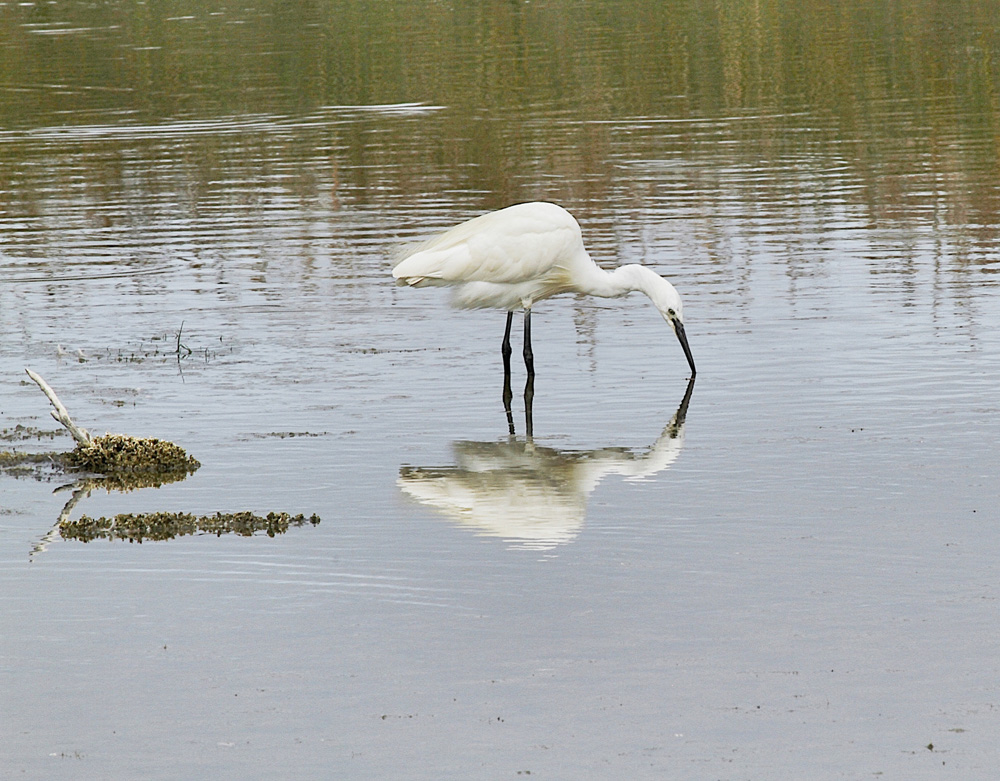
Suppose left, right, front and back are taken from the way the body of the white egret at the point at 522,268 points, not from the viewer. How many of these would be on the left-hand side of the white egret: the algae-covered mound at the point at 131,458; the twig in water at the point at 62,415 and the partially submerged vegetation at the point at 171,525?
0

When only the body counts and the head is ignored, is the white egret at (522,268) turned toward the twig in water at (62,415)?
no

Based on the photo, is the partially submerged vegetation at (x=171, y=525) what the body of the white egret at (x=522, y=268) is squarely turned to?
no

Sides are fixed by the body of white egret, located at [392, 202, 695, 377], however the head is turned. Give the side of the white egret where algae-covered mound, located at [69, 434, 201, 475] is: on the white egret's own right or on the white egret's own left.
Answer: on the white egret's own right

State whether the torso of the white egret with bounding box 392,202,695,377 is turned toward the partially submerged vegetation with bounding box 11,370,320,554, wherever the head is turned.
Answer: no

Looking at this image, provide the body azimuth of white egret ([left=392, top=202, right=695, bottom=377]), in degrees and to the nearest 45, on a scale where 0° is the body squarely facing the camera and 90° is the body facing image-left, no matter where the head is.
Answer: approximately 270°
